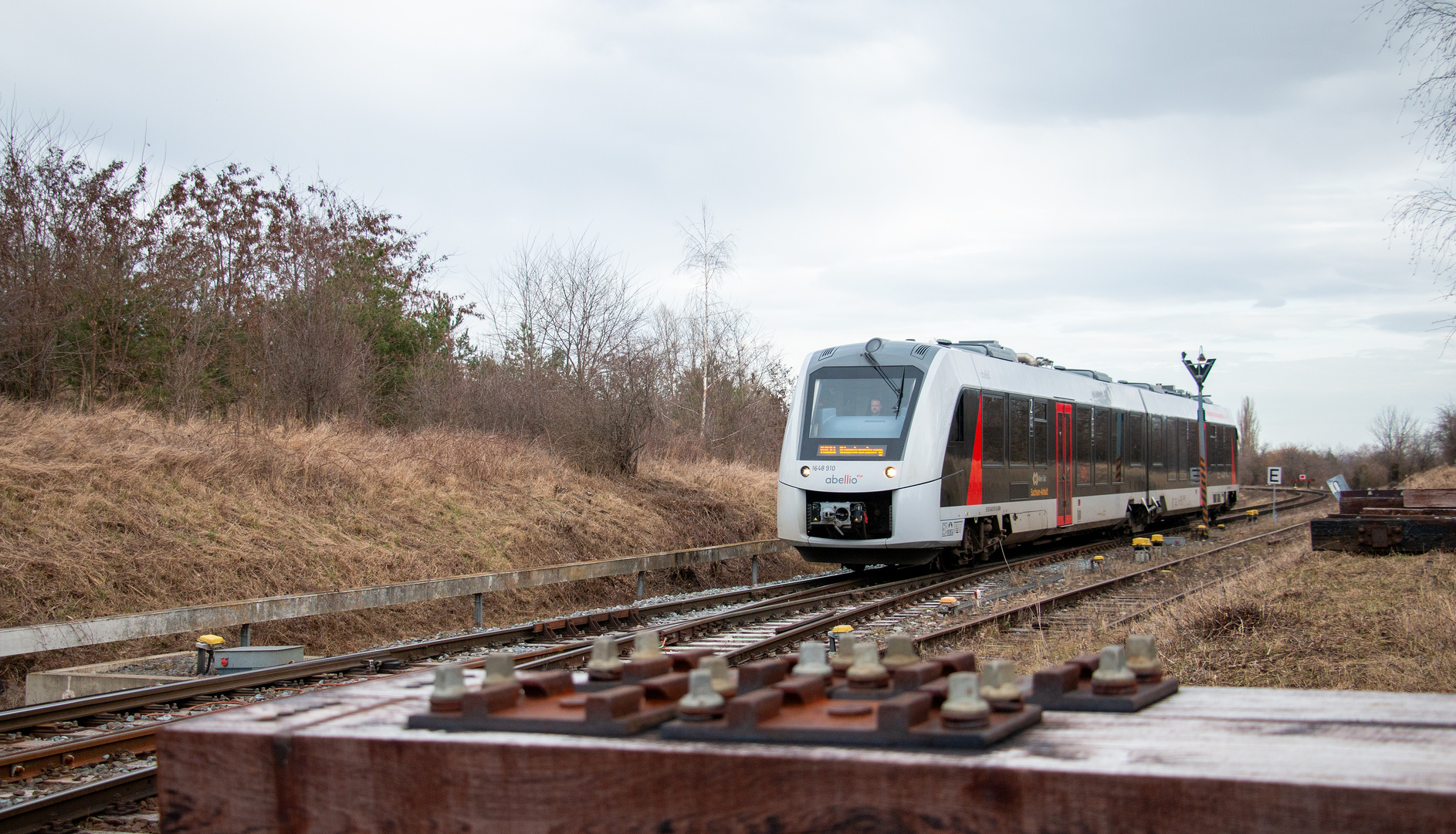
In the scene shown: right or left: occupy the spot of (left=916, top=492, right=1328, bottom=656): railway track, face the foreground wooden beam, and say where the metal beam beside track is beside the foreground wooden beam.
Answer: right

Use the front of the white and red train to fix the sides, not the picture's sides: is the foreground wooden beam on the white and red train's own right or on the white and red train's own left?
on the white and red train's own left

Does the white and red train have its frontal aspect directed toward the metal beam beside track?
yes

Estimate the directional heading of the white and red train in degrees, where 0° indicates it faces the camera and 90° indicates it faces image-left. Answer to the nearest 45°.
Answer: approximately 45°
